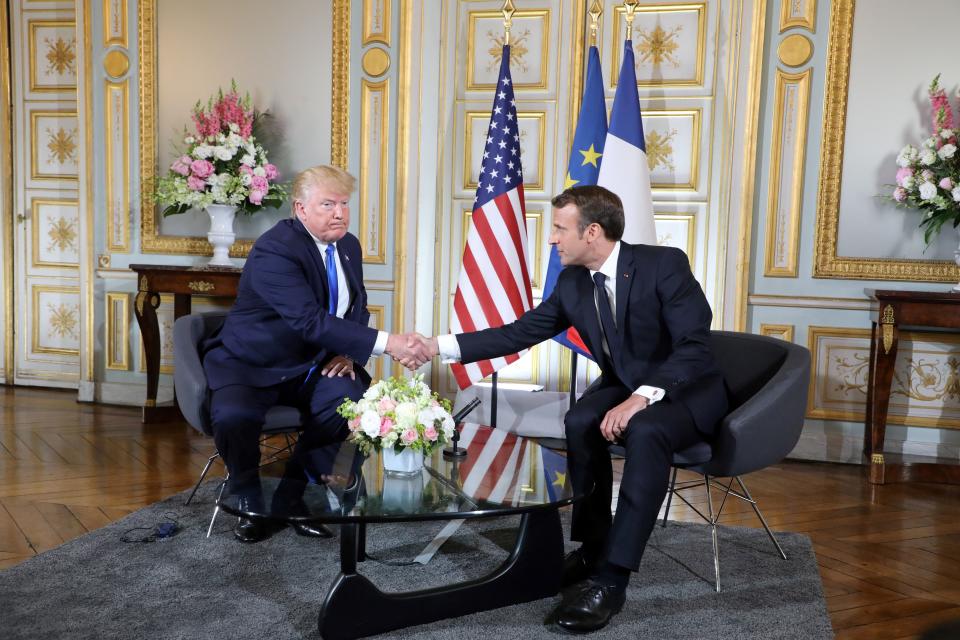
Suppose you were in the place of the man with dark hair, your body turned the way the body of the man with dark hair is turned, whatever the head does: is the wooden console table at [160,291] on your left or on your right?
on your right

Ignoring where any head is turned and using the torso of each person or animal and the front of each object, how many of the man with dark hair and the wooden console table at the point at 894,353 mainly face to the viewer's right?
0

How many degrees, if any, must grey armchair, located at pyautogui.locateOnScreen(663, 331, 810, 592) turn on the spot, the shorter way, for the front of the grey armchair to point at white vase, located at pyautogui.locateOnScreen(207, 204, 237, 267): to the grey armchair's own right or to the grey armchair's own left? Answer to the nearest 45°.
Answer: approximately 90° to the grey armchair's own right

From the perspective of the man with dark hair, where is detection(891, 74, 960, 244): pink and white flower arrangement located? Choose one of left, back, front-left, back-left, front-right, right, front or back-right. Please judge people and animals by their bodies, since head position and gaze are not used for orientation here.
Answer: back

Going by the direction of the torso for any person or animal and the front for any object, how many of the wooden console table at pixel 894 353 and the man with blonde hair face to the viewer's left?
0

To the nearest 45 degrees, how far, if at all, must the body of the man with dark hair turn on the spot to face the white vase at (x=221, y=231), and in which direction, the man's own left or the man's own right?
approximately 90° to the man's own right

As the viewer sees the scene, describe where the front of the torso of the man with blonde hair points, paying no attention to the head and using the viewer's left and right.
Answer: facing the viewer and to the right of the viewer

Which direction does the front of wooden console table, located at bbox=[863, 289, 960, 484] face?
toward the camera

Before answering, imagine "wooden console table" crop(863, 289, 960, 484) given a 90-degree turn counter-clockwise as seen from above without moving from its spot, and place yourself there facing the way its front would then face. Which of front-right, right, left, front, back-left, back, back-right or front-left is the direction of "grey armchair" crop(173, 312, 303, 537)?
back-right

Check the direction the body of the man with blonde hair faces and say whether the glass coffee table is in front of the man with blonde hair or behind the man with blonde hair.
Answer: in front

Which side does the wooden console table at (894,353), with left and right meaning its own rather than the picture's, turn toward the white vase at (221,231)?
right

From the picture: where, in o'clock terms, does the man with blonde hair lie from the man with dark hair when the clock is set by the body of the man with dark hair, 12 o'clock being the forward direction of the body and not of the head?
The man with blonde hair is roughly at 2 o'clock from the man with dark hair.

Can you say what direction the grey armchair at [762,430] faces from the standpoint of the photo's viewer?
facing the viewer and to the left of the viewer

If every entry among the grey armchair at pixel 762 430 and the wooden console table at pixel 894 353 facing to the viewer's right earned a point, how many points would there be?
0

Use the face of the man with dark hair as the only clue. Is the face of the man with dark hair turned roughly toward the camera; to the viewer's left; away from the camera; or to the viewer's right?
to the viewer's left
